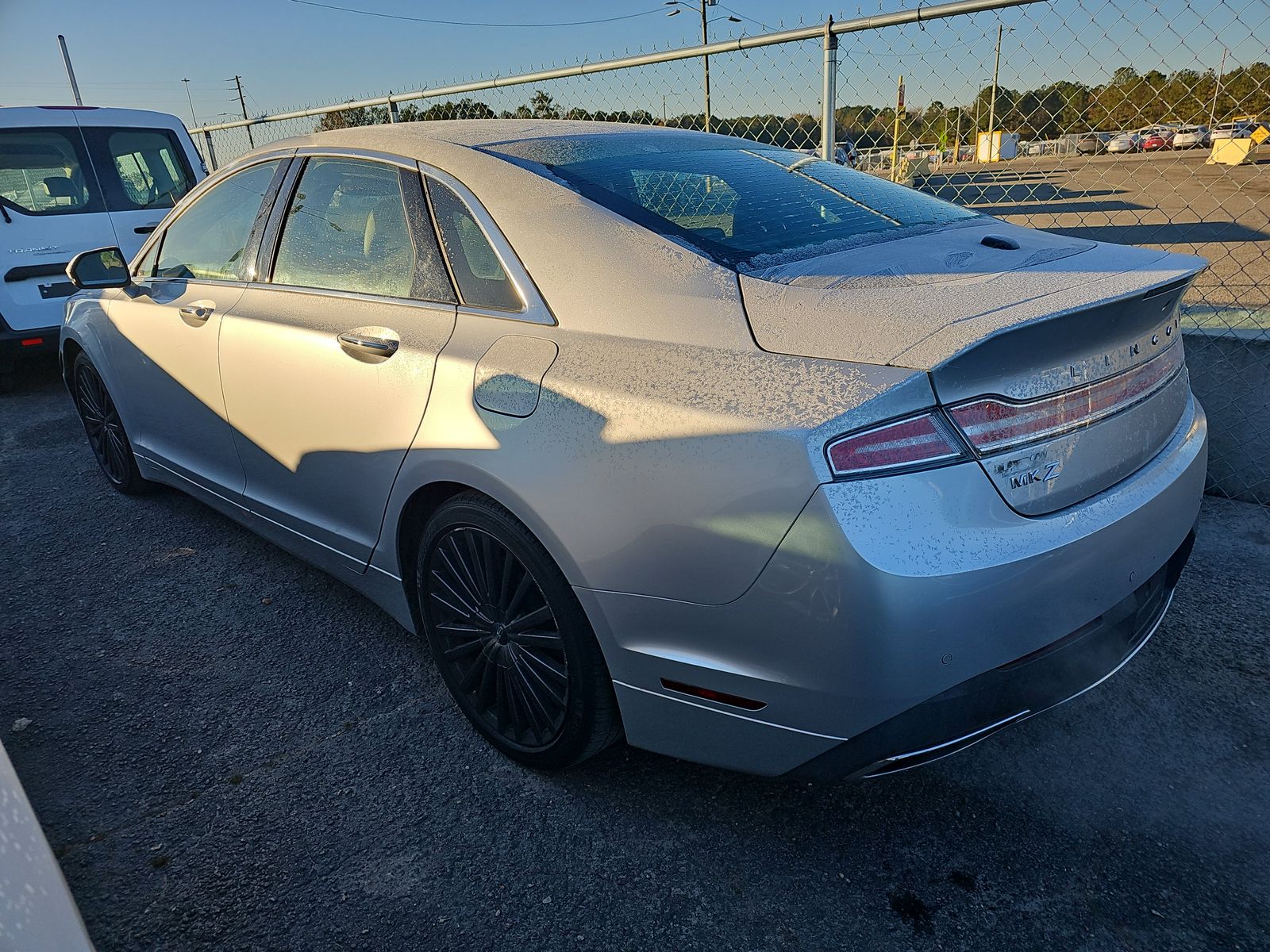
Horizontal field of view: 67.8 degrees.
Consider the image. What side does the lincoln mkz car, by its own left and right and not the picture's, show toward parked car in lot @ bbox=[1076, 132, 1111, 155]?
right

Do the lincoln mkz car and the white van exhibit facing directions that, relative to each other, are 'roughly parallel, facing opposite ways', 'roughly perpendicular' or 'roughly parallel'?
roughly parallel

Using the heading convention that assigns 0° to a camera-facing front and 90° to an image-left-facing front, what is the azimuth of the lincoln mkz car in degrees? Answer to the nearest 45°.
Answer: approximately 135°

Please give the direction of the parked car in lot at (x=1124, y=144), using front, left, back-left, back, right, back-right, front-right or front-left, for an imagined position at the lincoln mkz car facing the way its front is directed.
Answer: right

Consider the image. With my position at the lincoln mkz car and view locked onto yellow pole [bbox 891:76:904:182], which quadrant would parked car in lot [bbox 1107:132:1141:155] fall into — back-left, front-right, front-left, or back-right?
front-right

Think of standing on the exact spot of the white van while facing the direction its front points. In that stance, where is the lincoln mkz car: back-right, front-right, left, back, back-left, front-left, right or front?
back

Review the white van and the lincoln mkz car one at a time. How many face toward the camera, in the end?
0

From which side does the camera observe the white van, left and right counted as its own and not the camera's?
back
